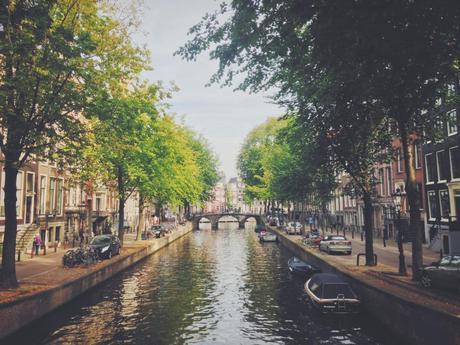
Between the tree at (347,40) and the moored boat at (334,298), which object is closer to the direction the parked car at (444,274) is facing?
the moored boat

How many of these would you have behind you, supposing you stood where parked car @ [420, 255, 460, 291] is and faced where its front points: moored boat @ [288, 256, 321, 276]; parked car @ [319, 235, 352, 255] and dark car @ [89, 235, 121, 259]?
0

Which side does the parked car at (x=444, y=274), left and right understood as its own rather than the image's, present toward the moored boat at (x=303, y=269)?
front

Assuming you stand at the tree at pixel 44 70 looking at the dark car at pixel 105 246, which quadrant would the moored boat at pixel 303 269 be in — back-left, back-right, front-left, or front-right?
front-right

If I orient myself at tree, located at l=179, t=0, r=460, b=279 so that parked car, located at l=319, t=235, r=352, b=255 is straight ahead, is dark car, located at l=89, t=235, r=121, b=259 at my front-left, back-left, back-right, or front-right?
front-left

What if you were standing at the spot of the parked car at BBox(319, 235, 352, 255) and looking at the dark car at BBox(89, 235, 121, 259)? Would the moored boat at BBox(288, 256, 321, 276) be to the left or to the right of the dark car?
left

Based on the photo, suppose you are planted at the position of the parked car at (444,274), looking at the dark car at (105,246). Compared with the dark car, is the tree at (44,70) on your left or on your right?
left
